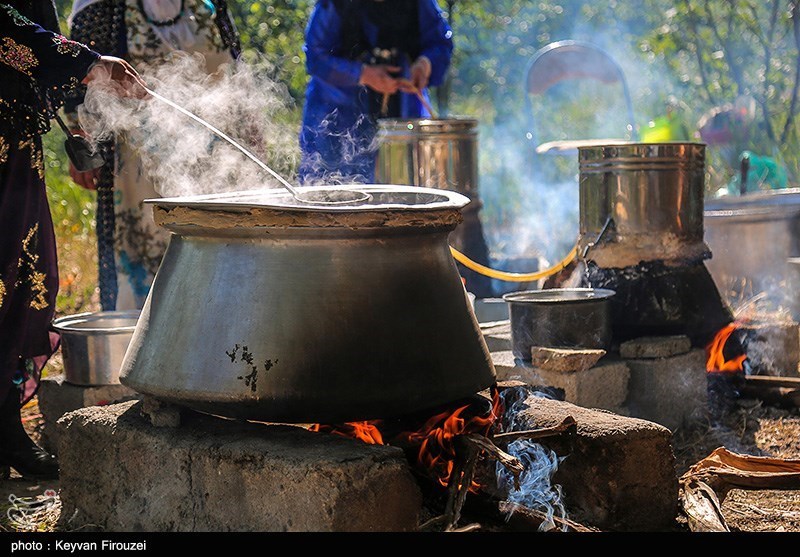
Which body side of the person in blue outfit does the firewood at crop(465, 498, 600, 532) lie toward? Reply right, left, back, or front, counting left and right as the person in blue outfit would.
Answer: front

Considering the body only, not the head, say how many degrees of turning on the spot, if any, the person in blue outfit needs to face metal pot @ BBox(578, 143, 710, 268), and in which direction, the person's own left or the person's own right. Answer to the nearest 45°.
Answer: approximately 45° to the person's own left

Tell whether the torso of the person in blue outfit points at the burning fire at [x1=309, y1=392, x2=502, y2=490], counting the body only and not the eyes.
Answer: yes

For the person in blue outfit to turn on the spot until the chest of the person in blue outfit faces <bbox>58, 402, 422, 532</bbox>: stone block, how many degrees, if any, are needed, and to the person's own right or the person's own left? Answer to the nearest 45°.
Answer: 0° — they already face it

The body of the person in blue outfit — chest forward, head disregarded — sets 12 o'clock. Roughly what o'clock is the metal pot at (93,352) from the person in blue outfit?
The metal pot is roughly at 1 o'clock from the person in blue outfit.

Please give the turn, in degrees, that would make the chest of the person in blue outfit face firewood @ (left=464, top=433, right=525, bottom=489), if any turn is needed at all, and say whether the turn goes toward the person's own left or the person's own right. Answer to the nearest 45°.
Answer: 0° — they already face it

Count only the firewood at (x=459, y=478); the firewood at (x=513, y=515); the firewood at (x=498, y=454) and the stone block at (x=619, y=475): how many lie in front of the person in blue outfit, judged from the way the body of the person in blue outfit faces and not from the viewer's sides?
4

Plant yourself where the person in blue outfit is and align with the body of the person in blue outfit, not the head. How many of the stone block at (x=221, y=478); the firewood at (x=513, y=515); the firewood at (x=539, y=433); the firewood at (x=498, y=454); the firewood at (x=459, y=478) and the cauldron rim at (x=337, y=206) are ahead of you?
6

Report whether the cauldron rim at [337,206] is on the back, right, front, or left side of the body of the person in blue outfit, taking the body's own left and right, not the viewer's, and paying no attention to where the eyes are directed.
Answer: front

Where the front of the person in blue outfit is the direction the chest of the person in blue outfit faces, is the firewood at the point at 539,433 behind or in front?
in front

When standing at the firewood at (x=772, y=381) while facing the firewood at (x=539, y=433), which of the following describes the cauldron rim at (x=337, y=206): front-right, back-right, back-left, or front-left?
front-right

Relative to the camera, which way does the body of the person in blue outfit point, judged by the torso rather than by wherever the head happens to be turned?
toward the camera

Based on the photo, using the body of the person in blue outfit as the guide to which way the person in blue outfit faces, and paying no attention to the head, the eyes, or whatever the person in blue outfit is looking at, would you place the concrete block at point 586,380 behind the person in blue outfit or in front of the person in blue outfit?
in front

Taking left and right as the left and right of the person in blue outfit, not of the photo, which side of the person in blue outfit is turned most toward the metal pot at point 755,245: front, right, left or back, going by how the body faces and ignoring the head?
left

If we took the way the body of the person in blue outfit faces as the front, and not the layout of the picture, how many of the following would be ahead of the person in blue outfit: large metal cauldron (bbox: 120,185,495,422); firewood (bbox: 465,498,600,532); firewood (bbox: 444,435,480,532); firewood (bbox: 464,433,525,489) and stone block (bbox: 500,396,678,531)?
5

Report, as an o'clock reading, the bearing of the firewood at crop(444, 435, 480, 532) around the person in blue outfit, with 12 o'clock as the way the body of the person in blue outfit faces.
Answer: The firewood is roughly at 12 o'clock from the person in blue outfit.

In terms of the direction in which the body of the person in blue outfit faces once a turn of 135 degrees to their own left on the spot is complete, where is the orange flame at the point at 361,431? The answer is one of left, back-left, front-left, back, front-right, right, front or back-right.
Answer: back-right

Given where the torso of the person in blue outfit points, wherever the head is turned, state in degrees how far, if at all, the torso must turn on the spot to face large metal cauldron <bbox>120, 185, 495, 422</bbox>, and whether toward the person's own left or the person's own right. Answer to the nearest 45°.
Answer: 0° — they already face it
